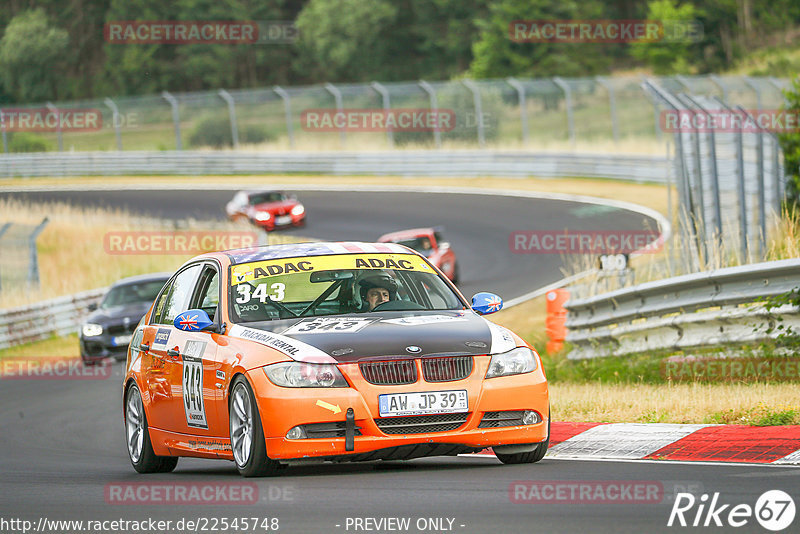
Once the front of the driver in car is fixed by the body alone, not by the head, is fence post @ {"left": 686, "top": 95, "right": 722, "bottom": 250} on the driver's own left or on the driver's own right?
on the driver's own left

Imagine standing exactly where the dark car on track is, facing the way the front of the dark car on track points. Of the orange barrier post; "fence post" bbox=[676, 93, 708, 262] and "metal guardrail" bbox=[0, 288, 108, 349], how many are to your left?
2

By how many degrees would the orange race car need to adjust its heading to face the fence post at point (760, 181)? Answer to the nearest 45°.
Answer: approximately 90° to its left

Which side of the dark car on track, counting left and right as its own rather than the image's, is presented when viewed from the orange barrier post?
left

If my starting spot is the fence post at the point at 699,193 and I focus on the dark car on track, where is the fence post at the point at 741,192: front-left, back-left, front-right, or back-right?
back-left

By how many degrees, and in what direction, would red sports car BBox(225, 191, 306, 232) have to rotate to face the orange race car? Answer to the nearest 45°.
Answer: approximately 45° to its right

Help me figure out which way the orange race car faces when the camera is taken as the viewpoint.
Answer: facing the viewer and to the right of the viewer

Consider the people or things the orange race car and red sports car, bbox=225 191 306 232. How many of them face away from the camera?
0

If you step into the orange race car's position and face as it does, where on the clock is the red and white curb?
The red and white curb is roughly at 10 o'clock from the orange race car.
